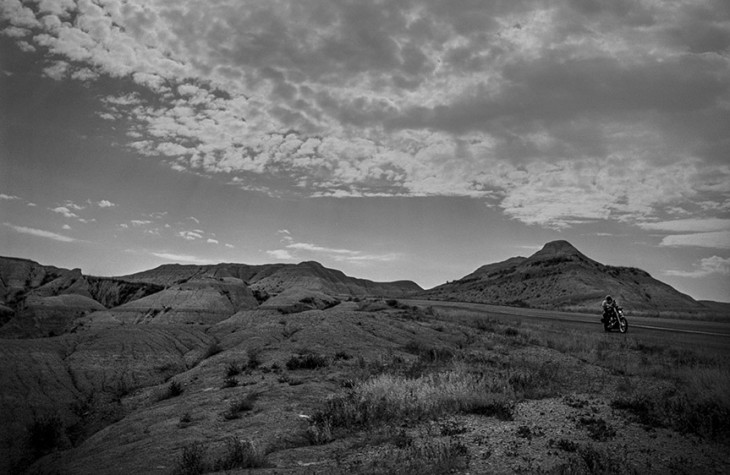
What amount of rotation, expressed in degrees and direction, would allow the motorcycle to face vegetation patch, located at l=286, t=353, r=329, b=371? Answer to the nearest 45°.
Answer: approximately 90° to its right

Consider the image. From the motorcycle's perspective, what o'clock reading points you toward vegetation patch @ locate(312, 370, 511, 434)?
The vegetation patch is roughly at 2 o'clock from the motorcycle.

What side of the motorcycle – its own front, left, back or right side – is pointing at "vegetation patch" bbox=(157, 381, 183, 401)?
right

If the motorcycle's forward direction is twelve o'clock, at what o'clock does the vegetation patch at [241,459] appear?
The vegetation patch is roughly at 2 o'clock from the motorcycle.

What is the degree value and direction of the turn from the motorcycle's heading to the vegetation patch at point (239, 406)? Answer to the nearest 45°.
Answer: approximately 45° to its right

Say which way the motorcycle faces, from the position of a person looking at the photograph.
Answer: facing the viewer and to the right of the viewer
